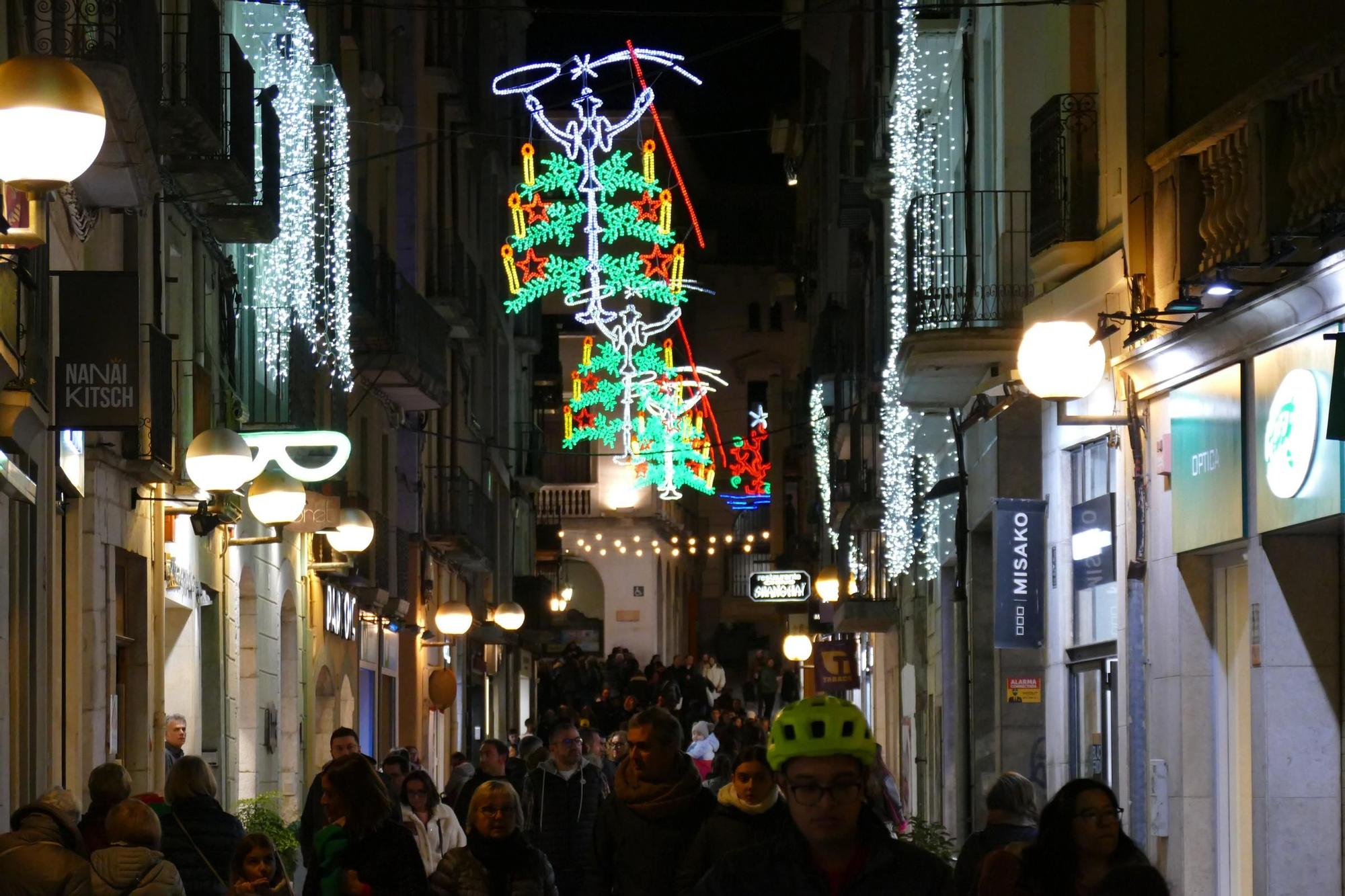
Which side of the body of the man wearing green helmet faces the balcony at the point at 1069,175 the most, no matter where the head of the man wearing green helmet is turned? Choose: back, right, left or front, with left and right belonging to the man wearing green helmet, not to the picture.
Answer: back

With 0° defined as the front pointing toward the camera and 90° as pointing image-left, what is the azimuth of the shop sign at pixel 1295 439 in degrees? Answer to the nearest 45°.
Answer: approximately 45°

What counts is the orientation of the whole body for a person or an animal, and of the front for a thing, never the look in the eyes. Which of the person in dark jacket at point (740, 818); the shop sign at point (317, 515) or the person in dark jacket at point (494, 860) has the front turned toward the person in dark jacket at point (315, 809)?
the shop sign

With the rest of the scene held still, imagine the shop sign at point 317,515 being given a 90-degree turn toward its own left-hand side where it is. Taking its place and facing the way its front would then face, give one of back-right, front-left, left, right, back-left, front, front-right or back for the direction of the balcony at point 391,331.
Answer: left

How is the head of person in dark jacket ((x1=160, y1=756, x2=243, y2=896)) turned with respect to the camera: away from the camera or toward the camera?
away from the camera

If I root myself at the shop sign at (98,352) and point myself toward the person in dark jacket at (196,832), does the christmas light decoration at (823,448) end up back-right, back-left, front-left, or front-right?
back-left
